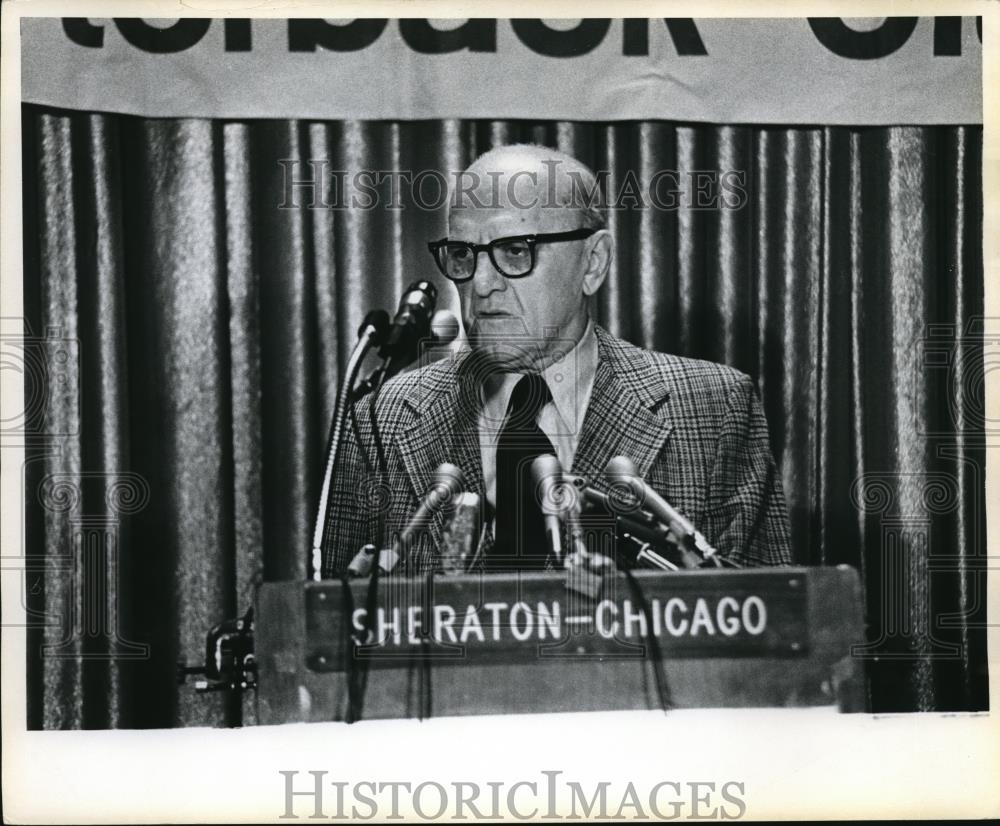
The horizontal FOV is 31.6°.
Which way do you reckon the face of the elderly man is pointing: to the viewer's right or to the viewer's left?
to the viewer's left

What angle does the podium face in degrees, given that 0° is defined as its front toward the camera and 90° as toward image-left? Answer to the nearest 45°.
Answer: approximately 0°

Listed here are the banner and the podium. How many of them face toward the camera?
2
